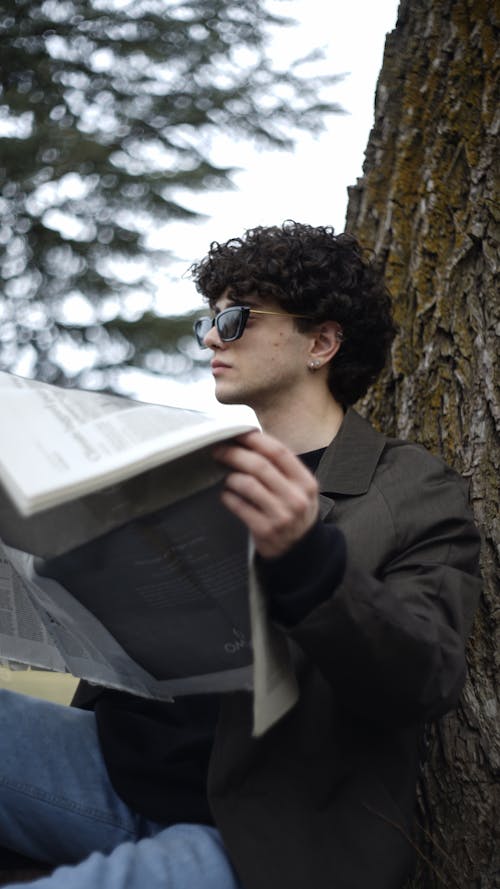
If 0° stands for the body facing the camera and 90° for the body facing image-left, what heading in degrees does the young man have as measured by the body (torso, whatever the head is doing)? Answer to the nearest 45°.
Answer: approximately 90°

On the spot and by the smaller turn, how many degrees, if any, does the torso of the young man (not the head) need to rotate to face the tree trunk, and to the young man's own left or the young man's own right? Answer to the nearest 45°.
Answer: approximately 135° to the young man's own right
